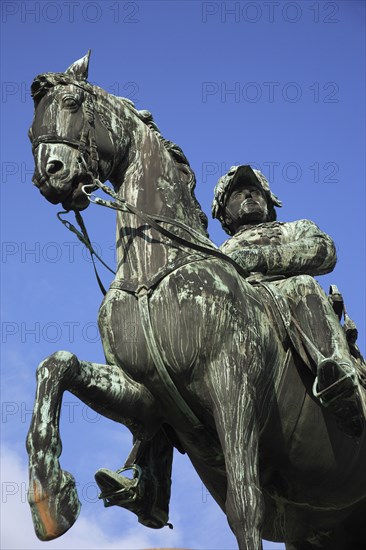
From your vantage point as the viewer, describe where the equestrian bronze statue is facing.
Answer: facing the viewer and to the left of the viewer
